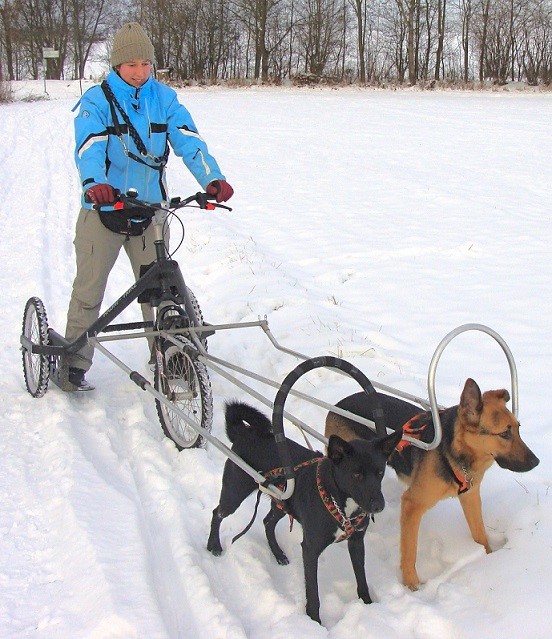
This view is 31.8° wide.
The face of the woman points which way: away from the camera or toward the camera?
toward the camera

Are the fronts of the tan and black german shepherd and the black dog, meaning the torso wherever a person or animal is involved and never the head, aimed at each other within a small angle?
no

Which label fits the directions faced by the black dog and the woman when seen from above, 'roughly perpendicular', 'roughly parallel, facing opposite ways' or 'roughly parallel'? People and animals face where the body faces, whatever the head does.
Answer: roughly parallel

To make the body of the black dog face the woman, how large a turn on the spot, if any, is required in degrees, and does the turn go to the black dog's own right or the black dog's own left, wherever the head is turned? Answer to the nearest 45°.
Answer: approximately 180°

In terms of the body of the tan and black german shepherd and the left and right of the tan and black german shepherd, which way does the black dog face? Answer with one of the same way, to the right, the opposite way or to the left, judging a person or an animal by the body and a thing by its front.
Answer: the same way

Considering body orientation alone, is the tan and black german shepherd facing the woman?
no

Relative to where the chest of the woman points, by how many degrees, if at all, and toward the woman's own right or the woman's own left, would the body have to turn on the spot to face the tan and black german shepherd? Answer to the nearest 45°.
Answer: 0° — they already face it

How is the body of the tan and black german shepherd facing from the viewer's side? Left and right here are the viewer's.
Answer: facing the viewer and to the right of the viewer

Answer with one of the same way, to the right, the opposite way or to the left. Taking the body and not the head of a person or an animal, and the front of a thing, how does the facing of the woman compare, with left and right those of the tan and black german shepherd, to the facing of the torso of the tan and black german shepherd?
the same way

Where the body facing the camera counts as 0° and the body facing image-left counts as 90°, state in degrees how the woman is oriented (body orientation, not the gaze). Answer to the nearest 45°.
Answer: approximately 315°

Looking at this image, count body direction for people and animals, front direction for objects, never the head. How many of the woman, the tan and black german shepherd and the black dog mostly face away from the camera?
0
